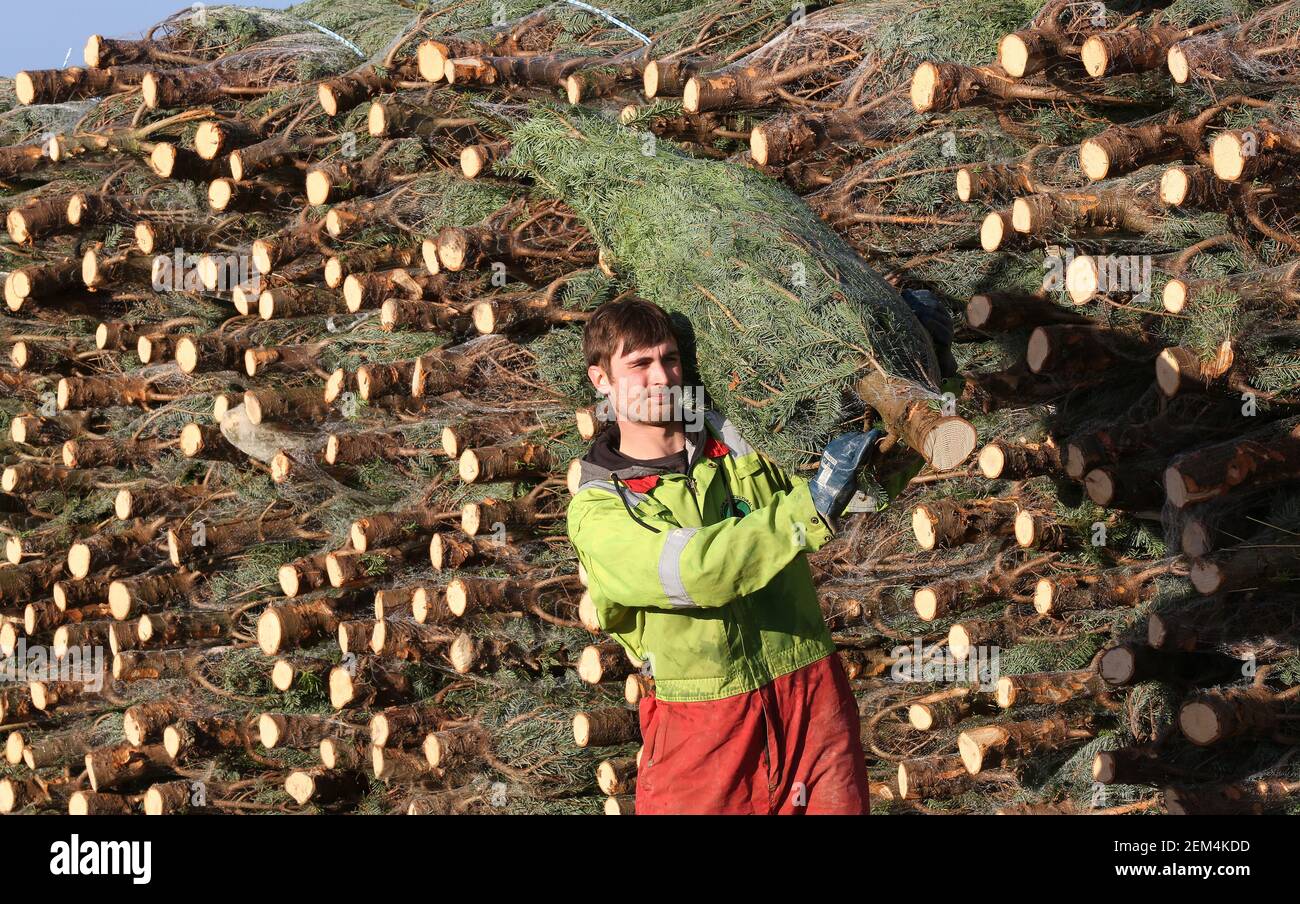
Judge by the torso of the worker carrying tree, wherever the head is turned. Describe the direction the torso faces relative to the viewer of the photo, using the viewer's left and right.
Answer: facing the viewer and to the right of the viewer
